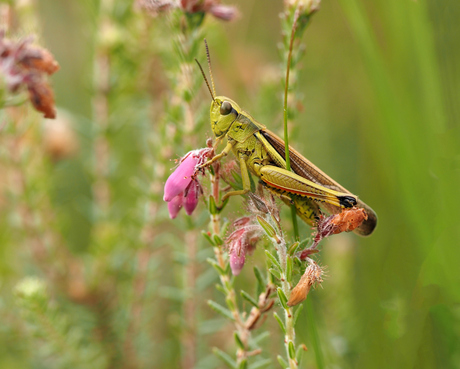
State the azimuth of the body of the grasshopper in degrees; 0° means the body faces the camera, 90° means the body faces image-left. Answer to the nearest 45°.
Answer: approximately 90°
